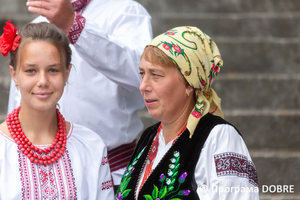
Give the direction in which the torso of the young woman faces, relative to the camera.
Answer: toward the camera

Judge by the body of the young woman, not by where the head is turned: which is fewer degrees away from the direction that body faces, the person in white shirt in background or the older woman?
the older woman

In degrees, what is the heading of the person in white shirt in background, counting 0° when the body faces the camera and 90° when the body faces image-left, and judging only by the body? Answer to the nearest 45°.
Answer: approximately 45°

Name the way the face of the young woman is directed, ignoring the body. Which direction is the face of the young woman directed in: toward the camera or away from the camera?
toward the camera

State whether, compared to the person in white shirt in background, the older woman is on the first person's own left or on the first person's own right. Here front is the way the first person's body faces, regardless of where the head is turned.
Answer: on the first person's own left

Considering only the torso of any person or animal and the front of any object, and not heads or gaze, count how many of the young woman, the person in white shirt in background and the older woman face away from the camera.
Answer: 0

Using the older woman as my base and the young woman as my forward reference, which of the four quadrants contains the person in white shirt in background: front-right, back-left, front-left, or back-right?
front-right

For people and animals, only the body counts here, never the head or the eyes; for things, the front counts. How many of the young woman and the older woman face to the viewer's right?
0

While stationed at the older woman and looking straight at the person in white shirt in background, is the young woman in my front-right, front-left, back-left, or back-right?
front-left

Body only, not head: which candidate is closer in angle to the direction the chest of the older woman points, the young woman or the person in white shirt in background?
the young woman

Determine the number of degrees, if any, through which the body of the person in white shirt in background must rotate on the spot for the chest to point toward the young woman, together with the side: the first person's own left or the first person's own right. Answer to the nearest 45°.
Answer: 0° — they already face them

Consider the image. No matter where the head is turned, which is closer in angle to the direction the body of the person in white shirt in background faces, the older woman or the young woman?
the young woman

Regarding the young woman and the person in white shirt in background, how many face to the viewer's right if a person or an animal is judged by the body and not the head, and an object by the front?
0

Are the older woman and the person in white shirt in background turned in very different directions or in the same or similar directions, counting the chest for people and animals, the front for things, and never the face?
same or similar directions

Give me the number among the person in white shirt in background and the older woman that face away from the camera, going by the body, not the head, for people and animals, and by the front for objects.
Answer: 0

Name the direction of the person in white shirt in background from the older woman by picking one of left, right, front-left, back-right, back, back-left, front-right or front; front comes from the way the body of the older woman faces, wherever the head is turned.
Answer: right

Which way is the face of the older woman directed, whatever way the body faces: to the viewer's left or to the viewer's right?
to the viewer's left

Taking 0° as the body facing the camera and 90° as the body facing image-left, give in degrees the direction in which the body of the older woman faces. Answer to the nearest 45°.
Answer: approximately 45°
